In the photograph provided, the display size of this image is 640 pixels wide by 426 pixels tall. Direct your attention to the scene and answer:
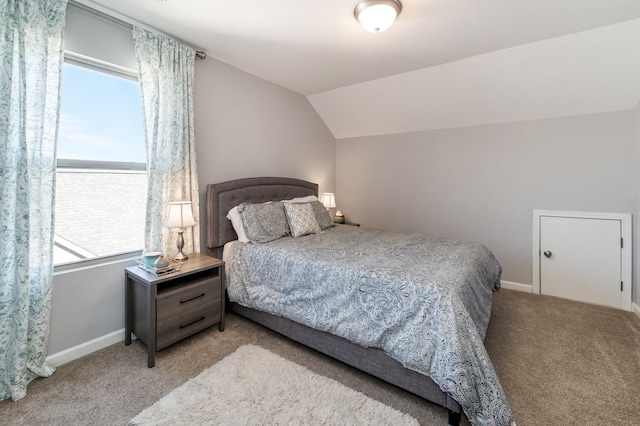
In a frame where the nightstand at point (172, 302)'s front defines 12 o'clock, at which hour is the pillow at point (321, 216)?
The pillow is roughly at 10 o'clock from the nightstand.

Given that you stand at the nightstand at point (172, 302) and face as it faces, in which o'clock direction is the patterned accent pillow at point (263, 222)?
The patterned accent pillow is roughly at 10 o'clock from the nightstand.

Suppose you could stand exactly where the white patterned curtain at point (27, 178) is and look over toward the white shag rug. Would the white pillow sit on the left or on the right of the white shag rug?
left

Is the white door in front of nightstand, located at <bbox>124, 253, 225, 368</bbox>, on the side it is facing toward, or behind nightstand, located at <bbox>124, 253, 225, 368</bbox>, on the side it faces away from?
in front

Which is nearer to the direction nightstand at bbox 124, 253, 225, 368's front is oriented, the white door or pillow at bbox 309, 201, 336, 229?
the white door

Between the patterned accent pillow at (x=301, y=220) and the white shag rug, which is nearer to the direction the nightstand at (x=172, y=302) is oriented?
the white shag rug

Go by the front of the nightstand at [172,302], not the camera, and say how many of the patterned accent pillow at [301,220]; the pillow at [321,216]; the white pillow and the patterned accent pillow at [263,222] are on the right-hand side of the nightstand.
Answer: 0

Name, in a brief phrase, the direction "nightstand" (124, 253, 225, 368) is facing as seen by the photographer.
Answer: facing the viewer and to the right of the viewer

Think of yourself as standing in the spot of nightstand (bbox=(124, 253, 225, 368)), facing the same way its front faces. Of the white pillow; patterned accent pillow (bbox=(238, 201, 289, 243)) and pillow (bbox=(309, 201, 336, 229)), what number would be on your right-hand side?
0

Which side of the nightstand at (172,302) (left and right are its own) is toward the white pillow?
left

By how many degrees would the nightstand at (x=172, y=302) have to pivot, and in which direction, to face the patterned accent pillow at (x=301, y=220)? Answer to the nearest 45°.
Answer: approximately 45° to its left
